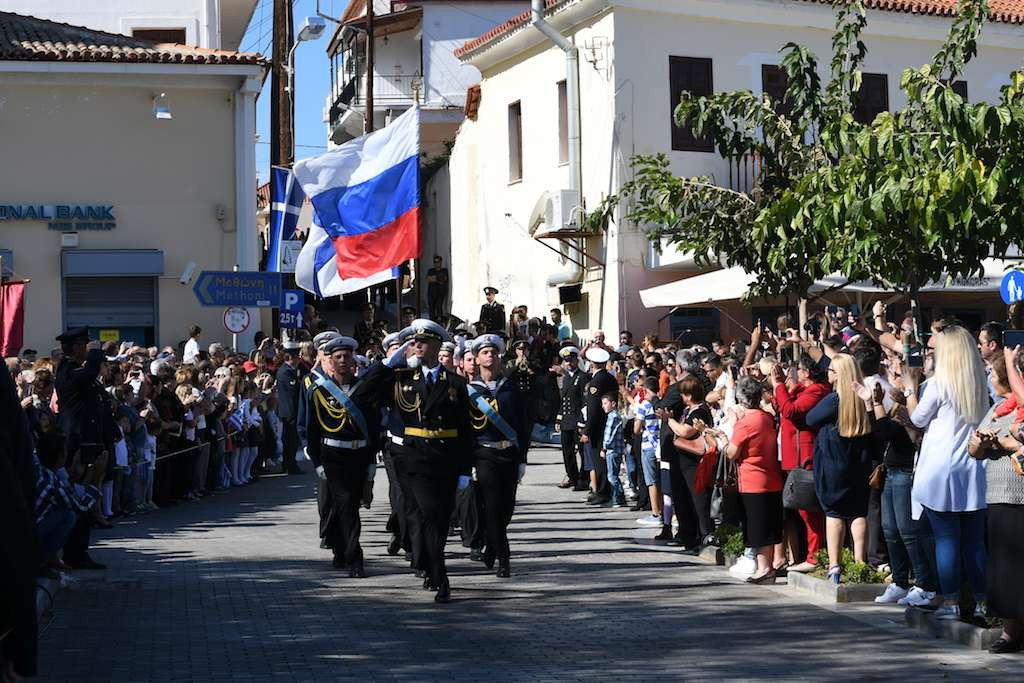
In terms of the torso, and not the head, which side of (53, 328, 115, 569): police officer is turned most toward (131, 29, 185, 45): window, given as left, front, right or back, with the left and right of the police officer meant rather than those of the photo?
left

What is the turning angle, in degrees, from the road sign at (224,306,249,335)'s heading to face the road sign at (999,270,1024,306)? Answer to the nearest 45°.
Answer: approximately 45° to its left

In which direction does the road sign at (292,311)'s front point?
toward the camera

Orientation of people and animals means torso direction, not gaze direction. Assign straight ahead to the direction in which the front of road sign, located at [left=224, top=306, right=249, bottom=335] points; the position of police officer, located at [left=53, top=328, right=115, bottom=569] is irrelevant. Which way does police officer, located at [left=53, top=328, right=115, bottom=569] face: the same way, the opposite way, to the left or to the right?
to the left

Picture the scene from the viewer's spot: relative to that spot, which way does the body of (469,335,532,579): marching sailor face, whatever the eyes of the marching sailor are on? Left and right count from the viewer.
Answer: facing the viewer

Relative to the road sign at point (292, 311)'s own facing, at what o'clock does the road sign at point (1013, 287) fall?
the road sign at point (1013, 287) is roughly at 11 o'clock from the road sign at point (292, 311).

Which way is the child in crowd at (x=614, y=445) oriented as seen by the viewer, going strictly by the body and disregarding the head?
to the viewer's left

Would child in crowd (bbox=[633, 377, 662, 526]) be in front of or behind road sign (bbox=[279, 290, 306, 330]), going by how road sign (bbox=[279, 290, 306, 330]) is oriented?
in front

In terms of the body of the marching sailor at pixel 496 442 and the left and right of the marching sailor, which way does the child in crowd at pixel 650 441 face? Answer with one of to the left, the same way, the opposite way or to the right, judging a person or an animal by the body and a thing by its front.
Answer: to the right

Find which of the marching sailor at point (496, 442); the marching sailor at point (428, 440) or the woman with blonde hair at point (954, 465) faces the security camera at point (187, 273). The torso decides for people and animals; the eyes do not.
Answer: the woman with blonde hair

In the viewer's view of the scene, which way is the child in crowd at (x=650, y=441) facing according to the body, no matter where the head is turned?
to the viewer's left

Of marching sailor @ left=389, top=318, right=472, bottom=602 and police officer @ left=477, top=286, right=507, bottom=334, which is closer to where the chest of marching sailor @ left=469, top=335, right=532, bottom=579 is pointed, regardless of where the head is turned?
the marching sailor

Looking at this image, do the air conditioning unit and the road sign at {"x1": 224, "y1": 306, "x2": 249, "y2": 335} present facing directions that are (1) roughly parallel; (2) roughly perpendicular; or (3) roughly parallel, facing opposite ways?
roughly perpendicular

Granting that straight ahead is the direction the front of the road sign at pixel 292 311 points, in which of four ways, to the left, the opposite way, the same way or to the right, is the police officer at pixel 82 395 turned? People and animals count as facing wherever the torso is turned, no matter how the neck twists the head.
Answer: to the left

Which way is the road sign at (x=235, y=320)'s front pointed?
toward the camera

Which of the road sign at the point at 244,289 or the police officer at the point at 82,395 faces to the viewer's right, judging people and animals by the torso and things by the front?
the police officer

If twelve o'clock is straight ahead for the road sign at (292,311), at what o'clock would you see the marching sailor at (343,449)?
The marching sailor is roughly at 12 o'clock from the road sign.

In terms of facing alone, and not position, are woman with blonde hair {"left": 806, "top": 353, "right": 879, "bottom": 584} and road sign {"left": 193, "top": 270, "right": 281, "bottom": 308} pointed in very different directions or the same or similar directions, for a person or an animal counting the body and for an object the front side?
very different directions

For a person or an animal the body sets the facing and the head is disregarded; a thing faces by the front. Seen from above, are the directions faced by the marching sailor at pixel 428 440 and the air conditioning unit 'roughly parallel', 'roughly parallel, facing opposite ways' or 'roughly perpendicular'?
roughly perpendicular

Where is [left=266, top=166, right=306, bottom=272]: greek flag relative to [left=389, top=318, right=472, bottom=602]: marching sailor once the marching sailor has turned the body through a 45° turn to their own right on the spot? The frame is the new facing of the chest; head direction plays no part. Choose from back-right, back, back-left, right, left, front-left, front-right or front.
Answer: back-right

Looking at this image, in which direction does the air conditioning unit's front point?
to the viewer's left
